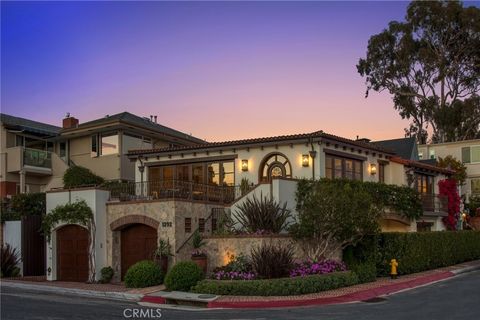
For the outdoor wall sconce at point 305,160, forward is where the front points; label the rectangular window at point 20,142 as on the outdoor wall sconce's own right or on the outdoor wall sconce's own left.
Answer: on the outdoor wall sconce's own right

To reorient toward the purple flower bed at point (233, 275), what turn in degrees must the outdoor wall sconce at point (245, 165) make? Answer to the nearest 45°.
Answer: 0° — it already faces it

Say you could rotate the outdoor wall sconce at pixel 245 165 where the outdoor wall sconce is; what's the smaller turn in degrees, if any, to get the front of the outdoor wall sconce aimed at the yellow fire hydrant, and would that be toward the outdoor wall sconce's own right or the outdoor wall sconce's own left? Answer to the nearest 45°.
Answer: approximately 45° to the outdoor wall sconce's own left

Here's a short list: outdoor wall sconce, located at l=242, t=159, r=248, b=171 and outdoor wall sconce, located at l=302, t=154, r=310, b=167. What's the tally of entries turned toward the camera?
2

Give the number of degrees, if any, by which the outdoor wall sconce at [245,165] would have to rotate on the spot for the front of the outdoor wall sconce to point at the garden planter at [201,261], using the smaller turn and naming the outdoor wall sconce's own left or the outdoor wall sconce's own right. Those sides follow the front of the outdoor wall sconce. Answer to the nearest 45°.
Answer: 0° — it already faces it

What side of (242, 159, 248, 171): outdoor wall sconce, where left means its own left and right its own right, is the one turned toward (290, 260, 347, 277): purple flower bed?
front

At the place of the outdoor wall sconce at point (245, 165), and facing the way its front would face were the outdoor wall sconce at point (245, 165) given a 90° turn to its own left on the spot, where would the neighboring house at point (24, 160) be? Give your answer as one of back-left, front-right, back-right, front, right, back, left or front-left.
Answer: back-left

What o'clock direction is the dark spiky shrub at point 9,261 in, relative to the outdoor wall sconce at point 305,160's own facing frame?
The dark spiky shrub is roughly at 3 o'clock from the outdoor wall sconce.

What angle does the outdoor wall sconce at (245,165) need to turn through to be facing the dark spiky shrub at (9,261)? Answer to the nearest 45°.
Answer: approximately 90° to its right

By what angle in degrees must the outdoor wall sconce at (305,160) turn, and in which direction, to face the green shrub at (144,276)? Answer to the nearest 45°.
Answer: approximately 45° to its right

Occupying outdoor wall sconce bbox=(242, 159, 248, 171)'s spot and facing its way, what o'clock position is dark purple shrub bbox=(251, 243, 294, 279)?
The dark purple shrub is roughly at 12 o'clock from the outdoor wall sconce.
